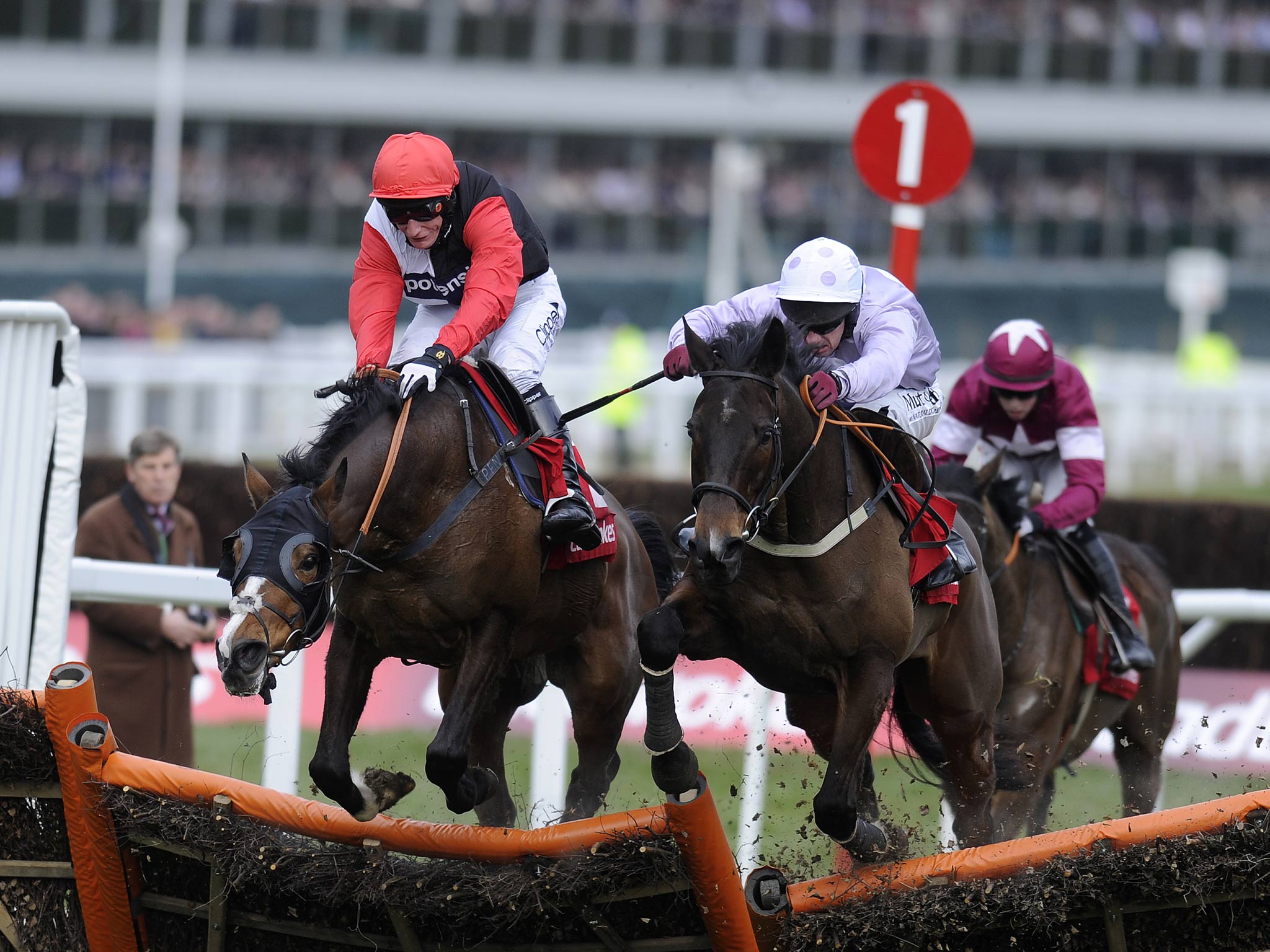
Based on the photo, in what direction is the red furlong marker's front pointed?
toward the camera

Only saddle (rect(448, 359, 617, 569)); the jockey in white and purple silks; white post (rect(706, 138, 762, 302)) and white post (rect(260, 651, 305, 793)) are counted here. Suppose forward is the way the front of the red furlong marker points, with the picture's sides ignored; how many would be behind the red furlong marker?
1

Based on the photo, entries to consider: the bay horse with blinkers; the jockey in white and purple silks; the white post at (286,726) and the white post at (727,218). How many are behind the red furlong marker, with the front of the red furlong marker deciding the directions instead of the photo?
1

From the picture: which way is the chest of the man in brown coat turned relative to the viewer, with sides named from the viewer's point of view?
facing the viewer and to the right of the viewer

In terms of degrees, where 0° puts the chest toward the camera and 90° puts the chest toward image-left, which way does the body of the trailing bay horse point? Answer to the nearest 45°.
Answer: approximately 45°

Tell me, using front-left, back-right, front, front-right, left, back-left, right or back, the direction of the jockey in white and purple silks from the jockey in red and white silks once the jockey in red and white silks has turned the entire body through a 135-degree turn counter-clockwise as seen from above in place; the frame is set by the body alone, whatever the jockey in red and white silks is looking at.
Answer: front

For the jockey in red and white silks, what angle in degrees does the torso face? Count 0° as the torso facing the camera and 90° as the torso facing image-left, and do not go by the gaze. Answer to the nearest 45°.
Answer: approximately 45°

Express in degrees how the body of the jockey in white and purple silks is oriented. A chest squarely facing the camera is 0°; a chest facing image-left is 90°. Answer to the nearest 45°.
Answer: approximately 45°

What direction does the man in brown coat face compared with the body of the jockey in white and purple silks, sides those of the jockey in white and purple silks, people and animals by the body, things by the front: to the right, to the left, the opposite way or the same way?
to the left

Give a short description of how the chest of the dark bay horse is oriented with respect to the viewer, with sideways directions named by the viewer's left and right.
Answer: facing the viewer and to the left of the viewer

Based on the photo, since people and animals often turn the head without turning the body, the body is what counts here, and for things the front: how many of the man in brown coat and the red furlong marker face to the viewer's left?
0

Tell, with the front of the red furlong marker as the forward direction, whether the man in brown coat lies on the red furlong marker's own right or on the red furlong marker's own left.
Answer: on the red furlong marker's own right

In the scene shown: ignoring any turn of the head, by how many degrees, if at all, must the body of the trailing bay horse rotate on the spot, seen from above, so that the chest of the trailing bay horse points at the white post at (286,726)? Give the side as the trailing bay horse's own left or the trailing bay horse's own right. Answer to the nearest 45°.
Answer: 0° — it already faces it

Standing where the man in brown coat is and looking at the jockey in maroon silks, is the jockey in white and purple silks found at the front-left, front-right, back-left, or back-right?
front-right

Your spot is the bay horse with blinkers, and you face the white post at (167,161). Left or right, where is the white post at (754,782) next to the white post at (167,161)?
right
